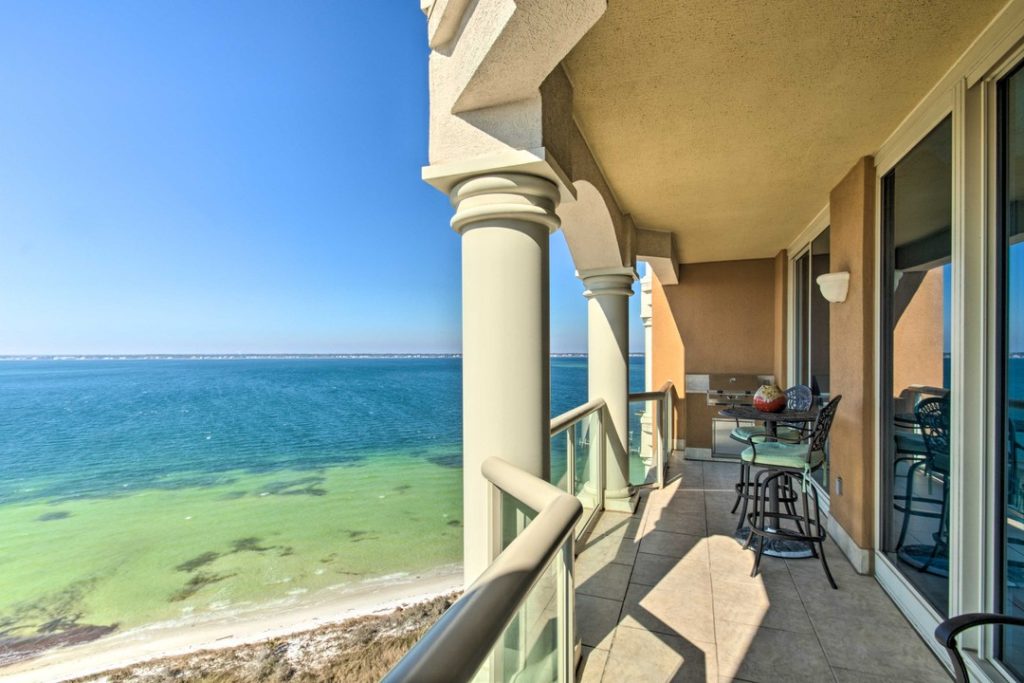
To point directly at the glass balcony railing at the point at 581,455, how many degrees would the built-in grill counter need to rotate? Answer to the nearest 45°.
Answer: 0° — it already faces it

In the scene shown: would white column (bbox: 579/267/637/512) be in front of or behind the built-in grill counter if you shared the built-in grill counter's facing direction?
in front

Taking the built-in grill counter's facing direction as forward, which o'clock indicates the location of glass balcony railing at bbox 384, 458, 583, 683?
The glass balcony railing is roughly at 12 o'clock from the built-in grill counter.

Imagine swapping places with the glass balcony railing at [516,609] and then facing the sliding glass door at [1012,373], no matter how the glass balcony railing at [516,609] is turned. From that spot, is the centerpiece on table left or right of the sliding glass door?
left

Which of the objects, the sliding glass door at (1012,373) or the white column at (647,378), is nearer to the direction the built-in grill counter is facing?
the sliding glass door

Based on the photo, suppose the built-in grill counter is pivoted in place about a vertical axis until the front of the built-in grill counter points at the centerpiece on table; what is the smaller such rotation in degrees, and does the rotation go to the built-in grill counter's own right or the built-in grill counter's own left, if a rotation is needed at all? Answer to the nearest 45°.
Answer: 0° — it already faces it

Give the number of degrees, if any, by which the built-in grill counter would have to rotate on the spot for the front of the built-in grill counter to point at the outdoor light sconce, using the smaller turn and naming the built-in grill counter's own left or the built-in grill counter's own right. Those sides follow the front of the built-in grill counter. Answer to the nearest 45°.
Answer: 0° — it already faces it

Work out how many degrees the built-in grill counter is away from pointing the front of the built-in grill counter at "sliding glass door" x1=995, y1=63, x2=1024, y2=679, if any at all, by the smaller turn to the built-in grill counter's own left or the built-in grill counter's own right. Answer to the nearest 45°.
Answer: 0° — it already faces it

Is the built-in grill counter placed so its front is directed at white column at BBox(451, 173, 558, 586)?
yes
